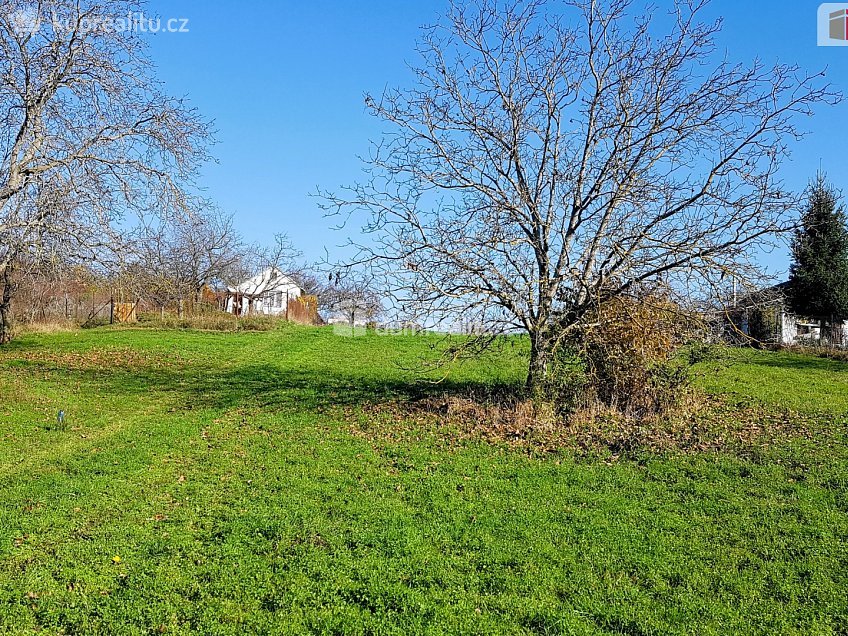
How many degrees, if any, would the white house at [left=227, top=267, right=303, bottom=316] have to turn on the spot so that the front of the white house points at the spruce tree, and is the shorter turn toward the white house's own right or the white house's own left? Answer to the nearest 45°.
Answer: approximately 45° to the white house's own left

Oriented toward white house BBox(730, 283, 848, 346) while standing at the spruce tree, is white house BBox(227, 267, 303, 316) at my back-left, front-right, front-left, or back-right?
front-right

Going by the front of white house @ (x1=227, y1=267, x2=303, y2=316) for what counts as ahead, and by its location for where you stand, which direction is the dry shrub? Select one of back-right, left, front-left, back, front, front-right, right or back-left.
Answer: front

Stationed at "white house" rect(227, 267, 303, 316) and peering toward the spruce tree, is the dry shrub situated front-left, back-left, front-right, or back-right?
front-right

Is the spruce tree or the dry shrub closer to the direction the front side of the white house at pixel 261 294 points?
the dry shrub

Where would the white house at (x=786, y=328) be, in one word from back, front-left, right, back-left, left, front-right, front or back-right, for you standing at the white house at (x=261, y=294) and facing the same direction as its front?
front-left

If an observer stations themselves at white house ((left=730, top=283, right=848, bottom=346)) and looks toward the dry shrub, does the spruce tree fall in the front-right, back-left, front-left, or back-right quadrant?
back-left

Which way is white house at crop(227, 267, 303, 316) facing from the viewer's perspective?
toward the camera
